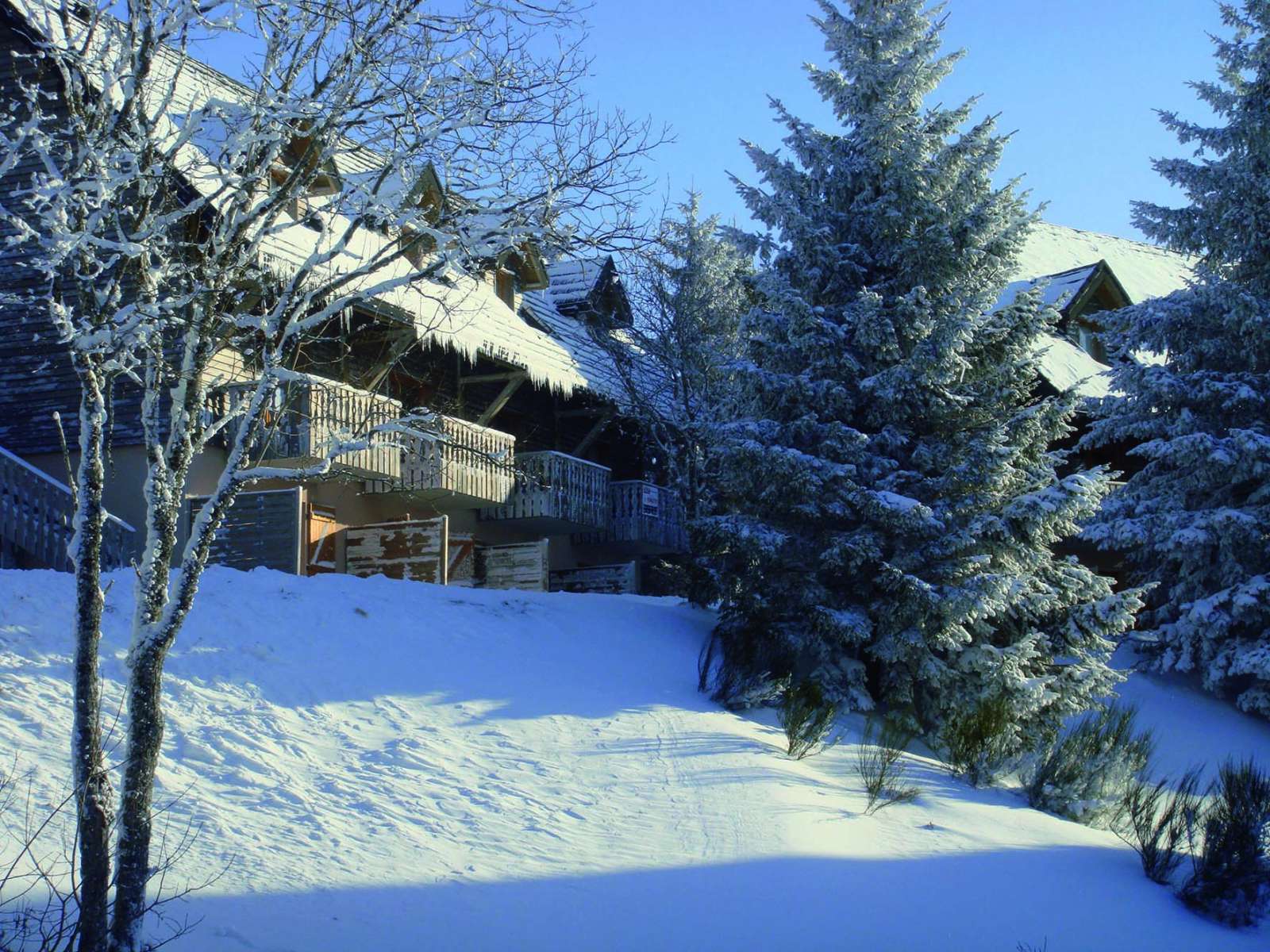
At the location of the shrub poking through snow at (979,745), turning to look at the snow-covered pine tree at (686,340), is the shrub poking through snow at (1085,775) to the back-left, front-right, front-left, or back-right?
back-right

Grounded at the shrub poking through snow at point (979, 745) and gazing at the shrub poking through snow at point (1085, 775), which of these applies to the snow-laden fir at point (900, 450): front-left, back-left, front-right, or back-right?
back-left

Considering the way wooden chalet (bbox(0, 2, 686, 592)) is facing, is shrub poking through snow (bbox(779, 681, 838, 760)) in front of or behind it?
in front

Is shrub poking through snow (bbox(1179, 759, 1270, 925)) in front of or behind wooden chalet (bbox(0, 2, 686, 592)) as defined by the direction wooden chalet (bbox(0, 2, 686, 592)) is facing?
in front

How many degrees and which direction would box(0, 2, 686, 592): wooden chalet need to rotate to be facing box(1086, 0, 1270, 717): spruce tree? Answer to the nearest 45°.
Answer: approximately 45° to its left

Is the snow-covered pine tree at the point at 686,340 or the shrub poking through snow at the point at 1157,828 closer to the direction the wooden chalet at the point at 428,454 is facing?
the shrub poking through snow

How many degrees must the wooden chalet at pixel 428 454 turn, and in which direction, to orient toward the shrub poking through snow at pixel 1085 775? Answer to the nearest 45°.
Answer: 0° — it already faces it

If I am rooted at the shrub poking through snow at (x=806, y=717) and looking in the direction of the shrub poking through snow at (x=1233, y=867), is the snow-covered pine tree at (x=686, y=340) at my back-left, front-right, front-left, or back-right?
back-left

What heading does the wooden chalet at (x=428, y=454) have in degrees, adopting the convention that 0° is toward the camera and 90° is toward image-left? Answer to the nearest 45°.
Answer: approximately 315°

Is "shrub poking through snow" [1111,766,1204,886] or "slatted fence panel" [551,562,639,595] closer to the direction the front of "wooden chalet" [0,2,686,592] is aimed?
the shrub poking through snow

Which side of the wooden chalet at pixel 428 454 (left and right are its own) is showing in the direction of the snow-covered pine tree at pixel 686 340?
left
